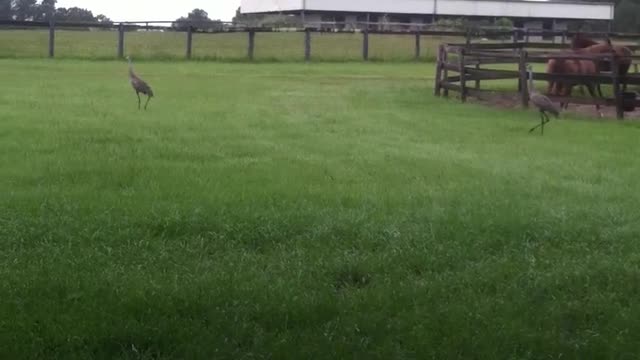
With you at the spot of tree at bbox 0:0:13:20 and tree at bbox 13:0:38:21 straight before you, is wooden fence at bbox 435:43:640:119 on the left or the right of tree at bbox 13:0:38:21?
right
